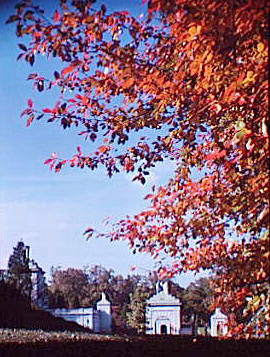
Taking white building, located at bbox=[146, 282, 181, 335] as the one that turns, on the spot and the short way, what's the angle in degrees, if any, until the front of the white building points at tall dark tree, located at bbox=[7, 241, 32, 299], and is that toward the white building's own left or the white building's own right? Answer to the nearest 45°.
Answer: approximately 90° to the white building's own right

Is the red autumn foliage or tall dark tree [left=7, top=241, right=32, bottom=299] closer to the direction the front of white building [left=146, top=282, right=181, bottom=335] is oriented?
the red autumn foliage

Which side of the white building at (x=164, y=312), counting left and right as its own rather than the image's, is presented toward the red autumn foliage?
front

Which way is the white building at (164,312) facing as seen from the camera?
toward the camera

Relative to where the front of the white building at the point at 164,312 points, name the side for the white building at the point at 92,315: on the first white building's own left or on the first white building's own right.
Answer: on the first white building's own right

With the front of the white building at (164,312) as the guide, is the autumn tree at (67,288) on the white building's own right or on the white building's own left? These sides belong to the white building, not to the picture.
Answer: on the white building's own right
